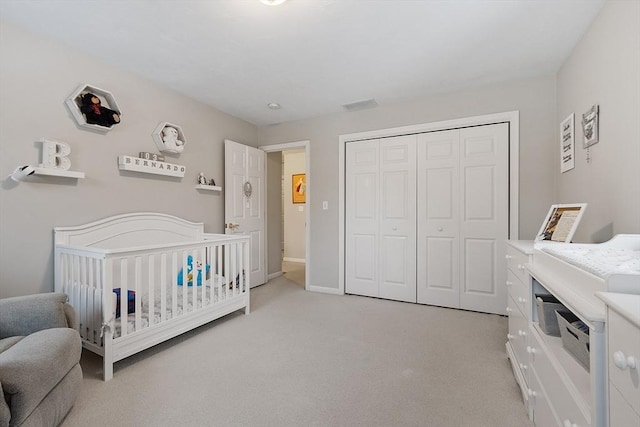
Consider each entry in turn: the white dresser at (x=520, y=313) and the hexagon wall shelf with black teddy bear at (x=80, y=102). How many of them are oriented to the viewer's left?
1

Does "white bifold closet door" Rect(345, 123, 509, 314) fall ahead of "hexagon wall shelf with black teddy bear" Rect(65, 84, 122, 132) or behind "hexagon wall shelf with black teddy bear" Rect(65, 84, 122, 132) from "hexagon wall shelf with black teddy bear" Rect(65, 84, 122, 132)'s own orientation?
ahead

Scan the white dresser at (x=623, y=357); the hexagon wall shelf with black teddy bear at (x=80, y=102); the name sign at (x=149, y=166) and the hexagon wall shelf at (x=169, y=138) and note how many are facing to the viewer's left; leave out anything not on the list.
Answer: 1

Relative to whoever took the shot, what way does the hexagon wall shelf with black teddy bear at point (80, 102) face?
facing the viewer and to the right of the viewer

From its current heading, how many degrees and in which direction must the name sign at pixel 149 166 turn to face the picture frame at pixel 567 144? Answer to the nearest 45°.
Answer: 0° — it already faces it

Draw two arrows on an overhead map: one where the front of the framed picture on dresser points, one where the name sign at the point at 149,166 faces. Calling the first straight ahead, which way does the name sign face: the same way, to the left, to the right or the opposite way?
the opposite way

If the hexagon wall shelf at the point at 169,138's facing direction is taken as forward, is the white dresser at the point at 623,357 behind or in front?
in front

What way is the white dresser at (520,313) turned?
to the viewer's left

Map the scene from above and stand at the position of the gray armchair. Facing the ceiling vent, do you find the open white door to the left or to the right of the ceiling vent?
left

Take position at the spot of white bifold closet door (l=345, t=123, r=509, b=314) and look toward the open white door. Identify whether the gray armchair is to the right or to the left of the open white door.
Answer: left

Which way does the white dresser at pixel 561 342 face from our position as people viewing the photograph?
facing to the left of the viewer

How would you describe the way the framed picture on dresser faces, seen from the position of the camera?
facing the viewer and to the left of the viewer

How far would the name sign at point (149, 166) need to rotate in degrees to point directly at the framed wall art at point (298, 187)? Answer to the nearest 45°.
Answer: approximately 90° to its left
